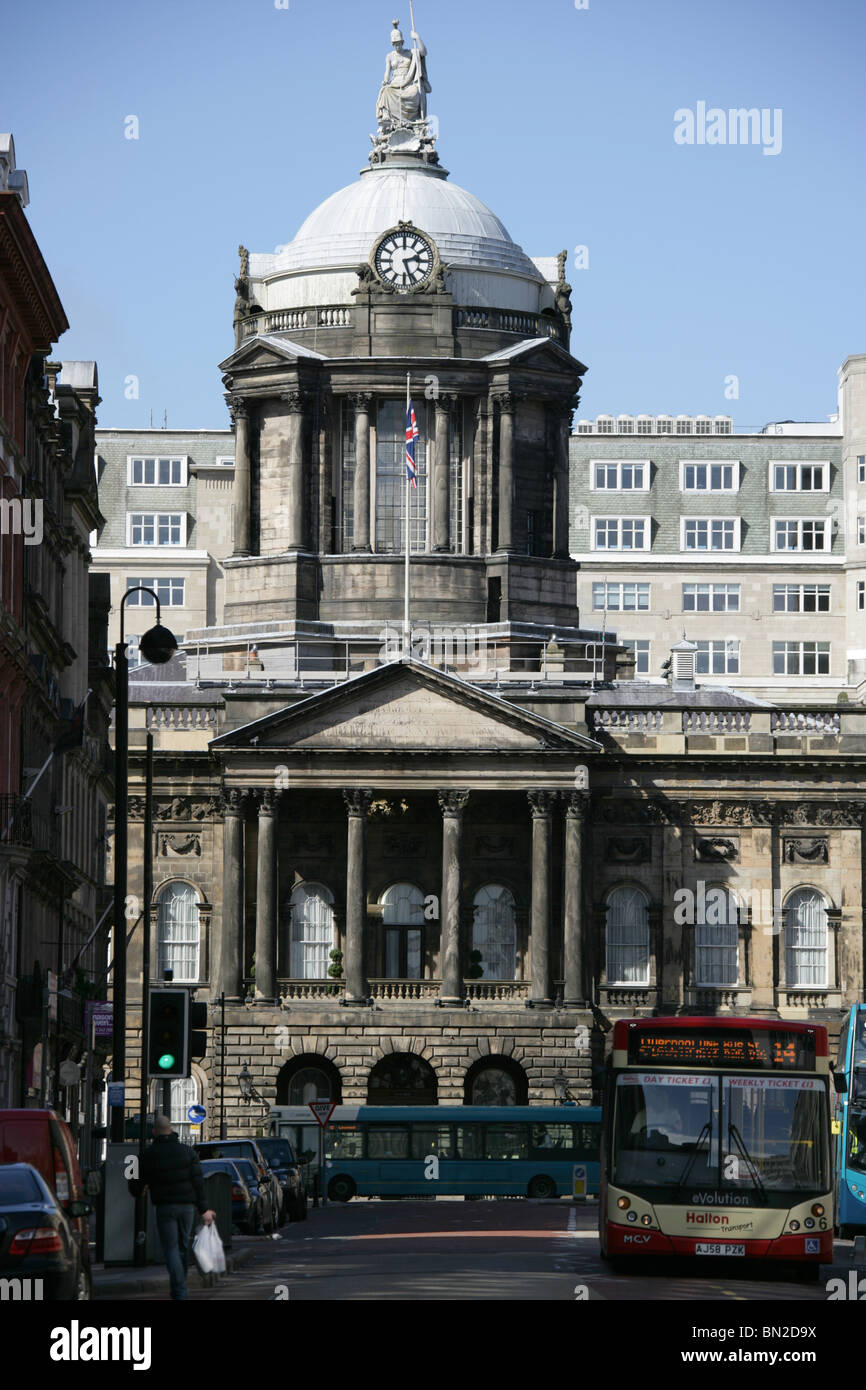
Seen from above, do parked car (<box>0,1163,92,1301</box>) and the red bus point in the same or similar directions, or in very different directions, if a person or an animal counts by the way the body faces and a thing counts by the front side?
very different directions

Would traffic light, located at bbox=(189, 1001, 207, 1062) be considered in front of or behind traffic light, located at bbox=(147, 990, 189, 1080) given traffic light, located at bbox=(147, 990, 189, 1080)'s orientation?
behind

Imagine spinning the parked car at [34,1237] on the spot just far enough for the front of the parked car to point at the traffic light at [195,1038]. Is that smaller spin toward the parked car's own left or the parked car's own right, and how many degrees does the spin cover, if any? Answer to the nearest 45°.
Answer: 0° — it already faces it

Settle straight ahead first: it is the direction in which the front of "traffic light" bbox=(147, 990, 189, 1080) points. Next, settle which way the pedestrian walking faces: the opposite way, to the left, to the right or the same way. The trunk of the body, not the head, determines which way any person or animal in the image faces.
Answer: the opposite way

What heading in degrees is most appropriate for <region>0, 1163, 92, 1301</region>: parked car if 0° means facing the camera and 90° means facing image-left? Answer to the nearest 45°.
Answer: approximately 180°

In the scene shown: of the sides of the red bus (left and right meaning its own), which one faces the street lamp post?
right

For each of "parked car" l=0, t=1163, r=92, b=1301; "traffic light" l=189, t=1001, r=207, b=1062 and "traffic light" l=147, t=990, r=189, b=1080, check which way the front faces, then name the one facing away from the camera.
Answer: the parked car

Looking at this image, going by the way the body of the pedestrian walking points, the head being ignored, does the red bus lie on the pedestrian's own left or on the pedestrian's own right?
on the pedestrian's own right
